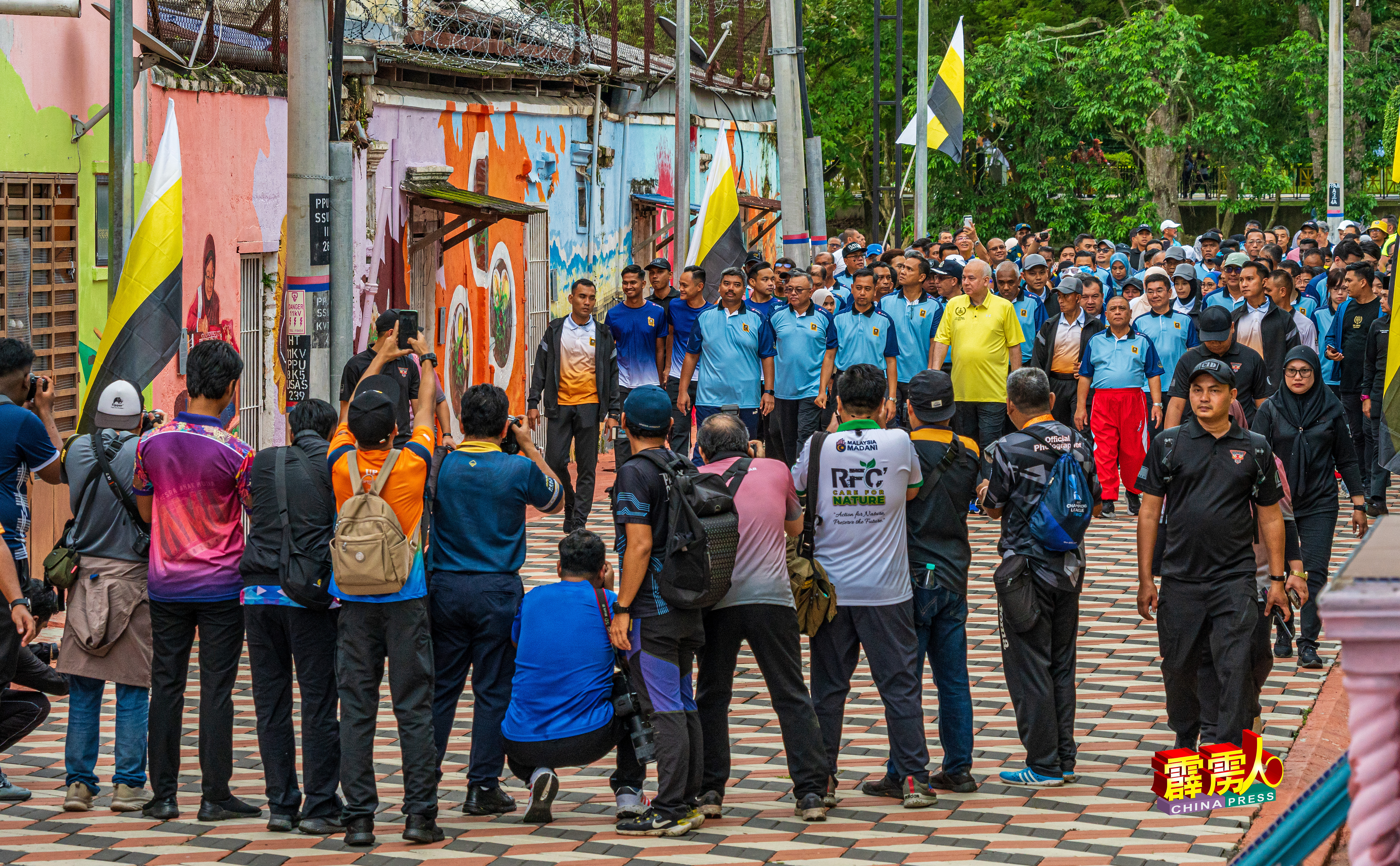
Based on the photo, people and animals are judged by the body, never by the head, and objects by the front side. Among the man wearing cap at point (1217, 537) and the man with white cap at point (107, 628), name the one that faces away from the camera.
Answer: the man with white cap

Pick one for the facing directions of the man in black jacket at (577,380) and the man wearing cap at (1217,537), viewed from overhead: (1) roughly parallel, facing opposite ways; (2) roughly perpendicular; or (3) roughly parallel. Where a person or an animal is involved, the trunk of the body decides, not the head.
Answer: roughly parallel

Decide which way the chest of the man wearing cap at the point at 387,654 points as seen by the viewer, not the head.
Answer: away from the camera

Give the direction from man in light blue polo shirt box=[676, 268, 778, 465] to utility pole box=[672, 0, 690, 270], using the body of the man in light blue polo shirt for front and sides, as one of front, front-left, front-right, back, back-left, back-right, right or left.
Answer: back

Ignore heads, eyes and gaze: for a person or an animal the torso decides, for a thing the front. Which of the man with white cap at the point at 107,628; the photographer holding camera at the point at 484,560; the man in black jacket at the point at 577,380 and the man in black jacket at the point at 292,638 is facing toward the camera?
the man in black jacket at the point at 577,380

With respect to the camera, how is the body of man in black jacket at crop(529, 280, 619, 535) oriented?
toward the camera

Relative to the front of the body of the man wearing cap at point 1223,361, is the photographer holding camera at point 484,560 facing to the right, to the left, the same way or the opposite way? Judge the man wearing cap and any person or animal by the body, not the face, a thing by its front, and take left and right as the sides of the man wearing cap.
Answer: the opposite way

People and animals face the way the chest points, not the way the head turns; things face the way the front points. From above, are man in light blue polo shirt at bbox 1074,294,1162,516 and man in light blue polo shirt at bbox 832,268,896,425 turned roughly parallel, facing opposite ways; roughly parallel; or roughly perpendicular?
roughly parallel

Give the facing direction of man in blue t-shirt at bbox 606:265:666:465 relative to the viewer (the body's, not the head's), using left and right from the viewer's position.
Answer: facing the viewer

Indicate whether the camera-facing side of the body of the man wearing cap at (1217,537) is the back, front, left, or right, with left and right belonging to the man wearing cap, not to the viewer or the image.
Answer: front

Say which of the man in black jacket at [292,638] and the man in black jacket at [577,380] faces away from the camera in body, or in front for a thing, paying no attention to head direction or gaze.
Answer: the man in black jacket at [292,638]

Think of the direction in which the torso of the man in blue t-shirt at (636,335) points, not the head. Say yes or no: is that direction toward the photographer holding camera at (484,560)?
yes

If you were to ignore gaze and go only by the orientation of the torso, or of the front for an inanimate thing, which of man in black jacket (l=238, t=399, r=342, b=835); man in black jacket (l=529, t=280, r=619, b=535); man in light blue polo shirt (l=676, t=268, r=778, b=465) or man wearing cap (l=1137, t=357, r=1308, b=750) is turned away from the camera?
man in black jacket (l=238, t=399, r=342, b=835)

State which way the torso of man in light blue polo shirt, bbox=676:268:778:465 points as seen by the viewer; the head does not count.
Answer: toward the camera

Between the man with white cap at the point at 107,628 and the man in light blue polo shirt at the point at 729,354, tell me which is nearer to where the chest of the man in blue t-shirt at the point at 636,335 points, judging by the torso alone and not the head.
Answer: the man with white cap

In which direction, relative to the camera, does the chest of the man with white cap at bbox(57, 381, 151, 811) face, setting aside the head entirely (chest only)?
away from the camera

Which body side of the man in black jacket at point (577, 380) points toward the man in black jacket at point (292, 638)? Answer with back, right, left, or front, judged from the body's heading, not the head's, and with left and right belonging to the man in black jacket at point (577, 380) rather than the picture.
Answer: front

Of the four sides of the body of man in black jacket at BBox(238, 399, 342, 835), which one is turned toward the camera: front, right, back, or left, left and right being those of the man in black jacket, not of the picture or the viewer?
back
